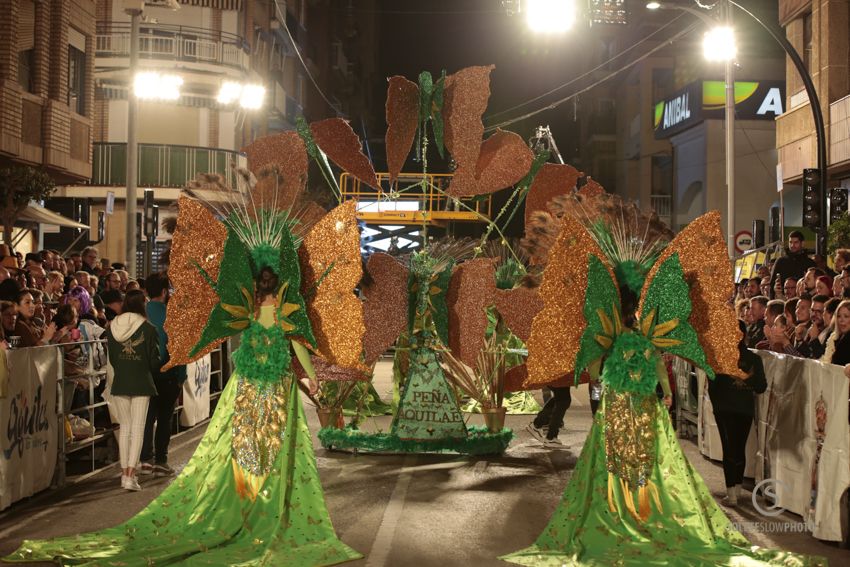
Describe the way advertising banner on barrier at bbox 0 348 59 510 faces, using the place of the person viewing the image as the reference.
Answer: facing the viewer and to the right of the viewer

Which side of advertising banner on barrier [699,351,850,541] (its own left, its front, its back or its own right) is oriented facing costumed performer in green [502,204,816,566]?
front

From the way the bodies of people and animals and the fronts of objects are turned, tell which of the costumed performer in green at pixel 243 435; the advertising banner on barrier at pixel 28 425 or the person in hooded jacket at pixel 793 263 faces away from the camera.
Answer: the costumed performer in green

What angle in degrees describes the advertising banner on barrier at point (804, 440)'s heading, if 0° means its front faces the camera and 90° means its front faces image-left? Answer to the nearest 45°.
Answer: approximately 45°

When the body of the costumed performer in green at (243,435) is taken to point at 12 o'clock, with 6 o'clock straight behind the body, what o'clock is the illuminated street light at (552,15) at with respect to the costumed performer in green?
The illuminated street light is roughly at 1 o'clock from the costumed performer in green.

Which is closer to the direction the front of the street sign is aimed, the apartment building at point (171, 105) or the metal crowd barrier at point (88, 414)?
the metal crowd barrier

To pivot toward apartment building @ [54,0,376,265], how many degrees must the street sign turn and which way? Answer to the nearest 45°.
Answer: approximately 90° to its right

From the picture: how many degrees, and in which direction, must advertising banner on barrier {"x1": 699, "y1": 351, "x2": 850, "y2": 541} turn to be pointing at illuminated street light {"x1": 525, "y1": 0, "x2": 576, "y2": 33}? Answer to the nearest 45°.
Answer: approximately 90° to its right

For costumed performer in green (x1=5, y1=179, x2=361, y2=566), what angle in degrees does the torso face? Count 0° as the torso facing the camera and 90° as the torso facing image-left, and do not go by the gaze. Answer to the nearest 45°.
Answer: approximately 180°

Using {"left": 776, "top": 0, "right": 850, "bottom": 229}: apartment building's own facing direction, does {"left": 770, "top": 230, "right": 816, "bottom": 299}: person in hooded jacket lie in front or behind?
in front

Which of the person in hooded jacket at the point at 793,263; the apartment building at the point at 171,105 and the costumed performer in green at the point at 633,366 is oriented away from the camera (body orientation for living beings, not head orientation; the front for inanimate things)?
the costumed performer in green

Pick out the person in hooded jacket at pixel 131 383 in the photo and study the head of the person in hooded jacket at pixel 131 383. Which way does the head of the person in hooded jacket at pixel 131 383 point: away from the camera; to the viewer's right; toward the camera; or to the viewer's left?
away from the camera
